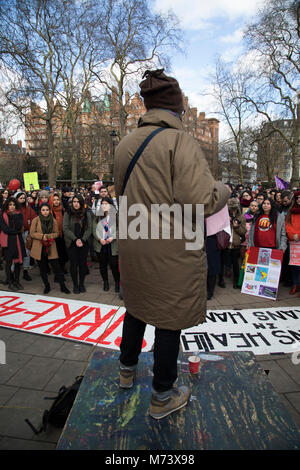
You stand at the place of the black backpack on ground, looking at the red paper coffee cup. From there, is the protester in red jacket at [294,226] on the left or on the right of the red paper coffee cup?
left

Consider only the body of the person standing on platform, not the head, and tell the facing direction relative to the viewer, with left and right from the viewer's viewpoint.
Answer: facing away from the viewer and to the right of the viewer

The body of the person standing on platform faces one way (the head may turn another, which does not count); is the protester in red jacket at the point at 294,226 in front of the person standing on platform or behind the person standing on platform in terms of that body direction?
in front
